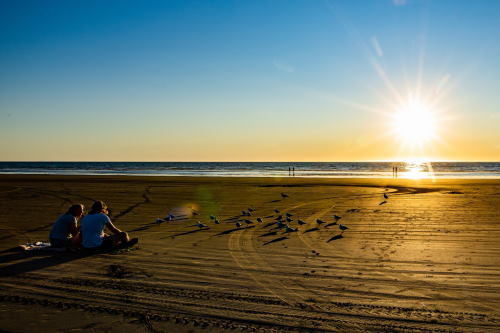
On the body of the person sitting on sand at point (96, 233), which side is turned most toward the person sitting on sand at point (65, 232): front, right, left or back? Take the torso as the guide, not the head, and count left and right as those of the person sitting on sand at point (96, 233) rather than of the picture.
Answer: left

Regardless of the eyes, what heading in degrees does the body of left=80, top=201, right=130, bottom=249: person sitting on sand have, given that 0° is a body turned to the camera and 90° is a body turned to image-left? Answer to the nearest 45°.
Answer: approximately 225°
